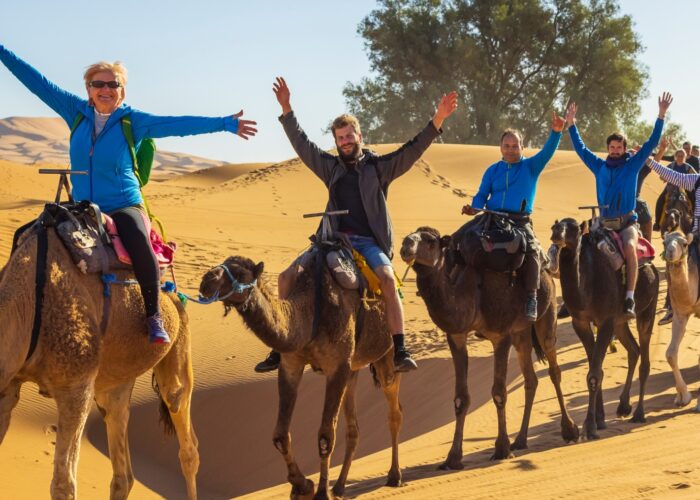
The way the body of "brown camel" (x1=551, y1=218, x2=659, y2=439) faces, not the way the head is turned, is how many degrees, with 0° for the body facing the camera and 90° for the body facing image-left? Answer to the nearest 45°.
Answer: approximately 45°

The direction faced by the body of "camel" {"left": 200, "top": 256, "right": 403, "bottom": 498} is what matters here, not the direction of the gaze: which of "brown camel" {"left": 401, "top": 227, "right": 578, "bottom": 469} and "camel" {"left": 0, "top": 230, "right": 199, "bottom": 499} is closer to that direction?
the camel

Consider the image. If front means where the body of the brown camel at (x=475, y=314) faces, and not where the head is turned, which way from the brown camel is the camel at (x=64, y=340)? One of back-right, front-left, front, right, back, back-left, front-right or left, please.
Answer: front

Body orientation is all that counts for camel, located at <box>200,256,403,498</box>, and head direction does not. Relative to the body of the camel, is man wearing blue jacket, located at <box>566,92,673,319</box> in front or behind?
behind

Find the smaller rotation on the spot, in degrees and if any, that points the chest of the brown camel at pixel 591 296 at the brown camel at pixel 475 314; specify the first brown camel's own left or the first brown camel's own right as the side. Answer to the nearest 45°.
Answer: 0° — it already faces it

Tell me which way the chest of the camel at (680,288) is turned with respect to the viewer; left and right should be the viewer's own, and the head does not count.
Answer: facing the viewer and to the left of the viewer

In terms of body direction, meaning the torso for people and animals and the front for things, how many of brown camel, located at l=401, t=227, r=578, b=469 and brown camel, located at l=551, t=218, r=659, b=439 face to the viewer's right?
0

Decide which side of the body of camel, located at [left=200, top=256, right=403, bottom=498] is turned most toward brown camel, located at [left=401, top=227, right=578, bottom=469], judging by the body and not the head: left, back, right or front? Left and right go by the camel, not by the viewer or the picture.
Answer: back
